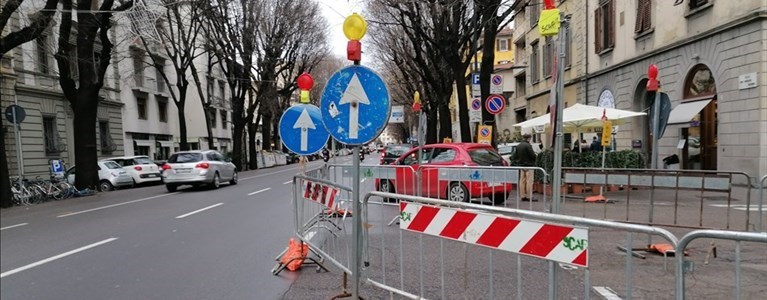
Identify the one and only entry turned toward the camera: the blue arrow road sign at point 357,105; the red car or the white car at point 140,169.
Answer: the blue arrow road sign

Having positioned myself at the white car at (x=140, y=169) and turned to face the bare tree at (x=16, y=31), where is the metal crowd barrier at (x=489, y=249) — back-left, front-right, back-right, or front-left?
front-left

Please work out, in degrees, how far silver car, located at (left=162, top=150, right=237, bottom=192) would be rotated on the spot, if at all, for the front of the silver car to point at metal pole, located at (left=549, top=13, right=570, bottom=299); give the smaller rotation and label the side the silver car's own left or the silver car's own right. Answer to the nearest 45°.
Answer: approximately 135° to the silver car's own right

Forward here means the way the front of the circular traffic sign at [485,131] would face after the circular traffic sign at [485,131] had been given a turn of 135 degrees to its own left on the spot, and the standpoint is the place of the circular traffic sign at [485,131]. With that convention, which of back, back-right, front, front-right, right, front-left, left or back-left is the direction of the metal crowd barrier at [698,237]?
back-right

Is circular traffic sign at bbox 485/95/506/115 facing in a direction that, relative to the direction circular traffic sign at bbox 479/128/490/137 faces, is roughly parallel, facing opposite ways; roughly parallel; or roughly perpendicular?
roughly parallel

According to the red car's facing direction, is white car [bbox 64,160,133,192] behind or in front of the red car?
in front

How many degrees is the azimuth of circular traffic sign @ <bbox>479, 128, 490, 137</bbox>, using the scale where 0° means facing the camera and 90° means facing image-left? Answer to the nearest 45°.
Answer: approximately 0°

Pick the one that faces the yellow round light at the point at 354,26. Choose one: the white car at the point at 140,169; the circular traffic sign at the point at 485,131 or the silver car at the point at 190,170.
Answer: the circular traffic sign

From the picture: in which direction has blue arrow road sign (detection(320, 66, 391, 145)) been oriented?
toward the camera

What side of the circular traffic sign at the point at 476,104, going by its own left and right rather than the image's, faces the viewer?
front

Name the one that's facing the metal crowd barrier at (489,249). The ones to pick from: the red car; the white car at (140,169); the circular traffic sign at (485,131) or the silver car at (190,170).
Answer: the circular traffic sign

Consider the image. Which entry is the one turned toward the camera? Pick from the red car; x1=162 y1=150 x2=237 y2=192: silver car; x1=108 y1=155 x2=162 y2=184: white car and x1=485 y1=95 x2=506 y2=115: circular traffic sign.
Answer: the circular traffic sign

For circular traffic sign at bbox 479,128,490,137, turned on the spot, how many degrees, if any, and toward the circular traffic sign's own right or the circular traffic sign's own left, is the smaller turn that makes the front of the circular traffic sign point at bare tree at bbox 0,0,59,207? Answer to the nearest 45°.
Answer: approximately 45° to the circular traffic sign's own right

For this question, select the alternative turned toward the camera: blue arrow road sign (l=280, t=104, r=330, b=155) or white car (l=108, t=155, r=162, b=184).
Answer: the blue arrow road sign

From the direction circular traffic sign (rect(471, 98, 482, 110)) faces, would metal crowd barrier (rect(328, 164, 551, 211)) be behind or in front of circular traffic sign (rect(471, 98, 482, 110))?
in front

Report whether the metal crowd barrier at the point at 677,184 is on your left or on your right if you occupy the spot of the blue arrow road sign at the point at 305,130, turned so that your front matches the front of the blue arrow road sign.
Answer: on your left

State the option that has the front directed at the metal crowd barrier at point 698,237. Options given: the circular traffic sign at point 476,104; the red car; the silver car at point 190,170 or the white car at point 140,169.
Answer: the circular traffic sign

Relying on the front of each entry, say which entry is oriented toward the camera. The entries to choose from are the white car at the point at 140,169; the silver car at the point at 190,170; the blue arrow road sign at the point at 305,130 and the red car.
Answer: the blue arrow road sign

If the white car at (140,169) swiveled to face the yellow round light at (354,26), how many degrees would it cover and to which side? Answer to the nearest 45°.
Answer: approximately 135° to its left

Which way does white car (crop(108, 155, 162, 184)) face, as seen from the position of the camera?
facing away from the viewer and to the left of the viewer
